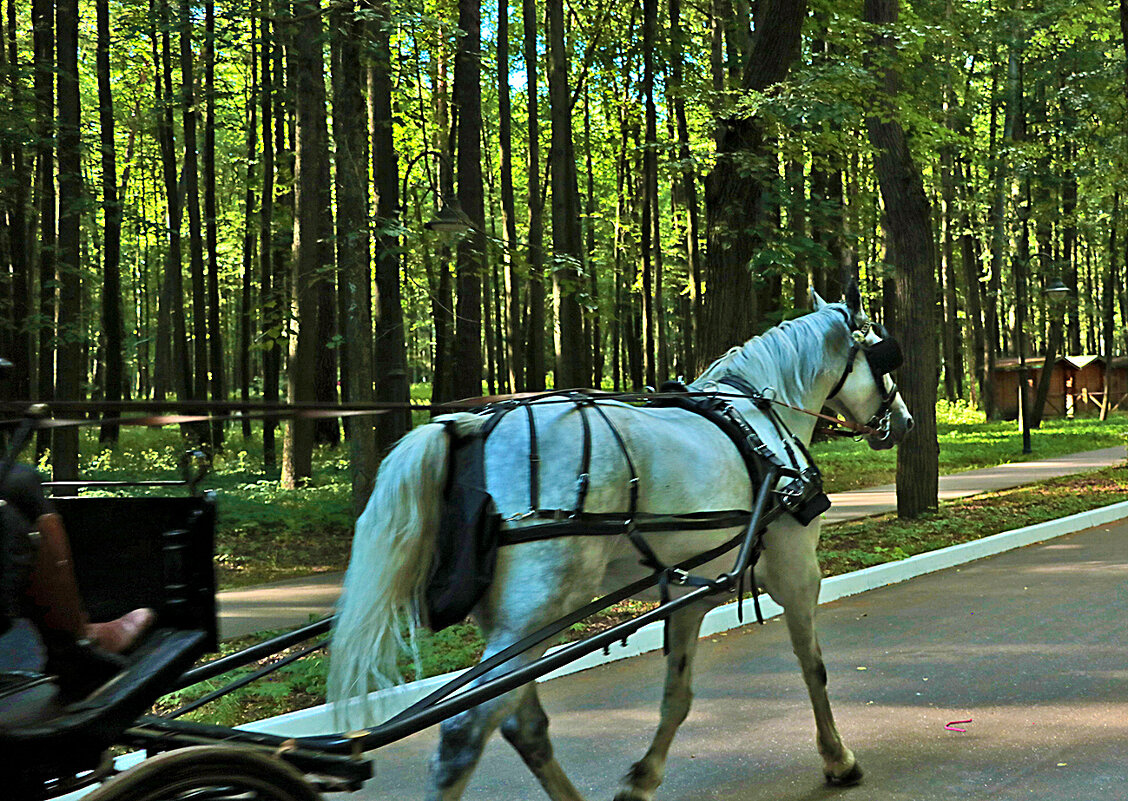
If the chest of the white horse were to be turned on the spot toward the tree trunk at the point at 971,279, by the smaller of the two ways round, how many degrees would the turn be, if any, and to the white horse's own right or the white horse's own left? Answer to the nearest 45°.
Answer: approximately 90° to the white horse's own left

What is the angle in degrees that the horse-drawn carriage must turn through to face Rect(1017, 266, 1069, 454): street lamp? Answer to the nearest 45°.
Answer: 0° — it already faces it

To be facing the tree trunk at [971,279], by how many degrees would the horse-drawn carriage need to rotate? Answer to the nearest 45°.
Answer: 0° — it already faces it

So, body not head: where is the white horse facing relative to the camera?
to the viewer's right

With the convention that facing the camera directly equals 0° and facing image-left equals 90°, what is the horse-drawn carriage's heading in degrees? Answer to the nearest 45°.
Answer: approximately 225°
